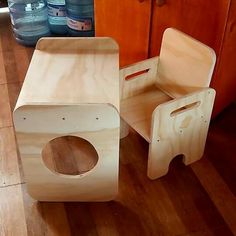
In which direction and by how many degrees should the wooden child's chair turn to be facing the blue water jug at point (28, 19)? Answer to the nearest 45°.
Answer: approximately 90° to its right

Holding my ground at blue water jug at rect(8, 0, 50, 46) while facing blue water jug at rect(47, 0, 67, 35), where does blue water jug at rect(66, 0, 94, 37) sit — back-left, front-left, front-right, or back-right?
front-right

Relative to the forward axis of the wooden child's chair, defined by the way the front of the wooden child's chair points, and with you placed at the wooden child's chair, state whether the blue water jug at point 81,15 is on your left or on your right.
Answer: on your right

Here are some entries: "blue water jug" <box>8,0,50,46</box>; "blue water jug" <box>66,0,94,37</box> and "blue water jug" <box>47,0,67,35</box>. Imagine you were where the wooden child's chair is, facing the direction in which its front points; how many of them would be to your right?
3

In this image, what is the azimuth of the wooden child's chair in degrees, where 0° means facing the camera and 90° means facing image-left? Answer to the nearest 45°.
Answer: approximately 45°

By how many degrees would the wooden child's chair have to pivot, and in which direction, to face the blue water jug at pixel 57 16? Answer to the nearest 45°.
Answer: approximately 90° to its right
